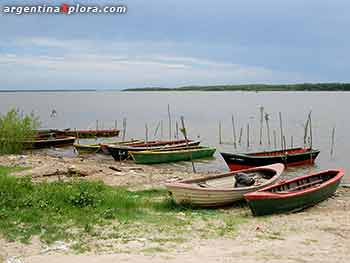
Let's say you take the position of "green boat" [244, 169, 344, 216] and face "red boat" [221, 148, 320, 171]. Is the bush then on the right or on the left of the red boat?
left
